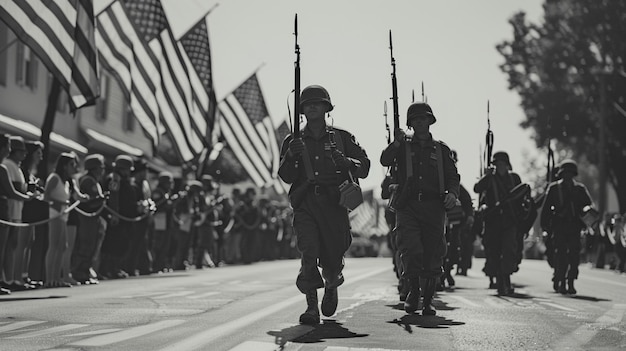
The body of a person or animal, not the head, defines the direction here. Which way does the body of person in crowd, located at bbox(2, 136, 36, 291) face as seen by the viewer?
to the viewer's right

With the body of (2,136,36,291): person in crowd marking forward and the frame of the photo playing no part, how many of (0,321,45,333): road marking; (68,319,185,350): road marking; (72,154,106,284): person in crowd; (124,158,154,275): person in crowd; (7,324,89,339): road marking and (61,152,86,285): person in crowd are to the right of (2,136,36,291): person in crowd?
3

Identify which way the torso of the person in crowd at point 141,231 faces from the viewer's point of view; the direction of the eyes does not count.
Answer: to the viewer's right

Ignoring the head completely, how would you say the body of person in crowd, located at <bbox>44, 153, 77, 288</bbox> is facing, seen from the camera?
to the viewer's right

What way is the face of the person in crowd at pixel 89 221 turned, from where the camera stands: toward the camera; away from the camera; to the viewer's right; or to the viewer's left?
to the viewer's right

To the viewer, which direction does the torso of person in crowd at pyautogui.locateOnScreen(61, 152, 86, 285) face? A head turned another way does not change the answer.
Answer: to the viewer's right

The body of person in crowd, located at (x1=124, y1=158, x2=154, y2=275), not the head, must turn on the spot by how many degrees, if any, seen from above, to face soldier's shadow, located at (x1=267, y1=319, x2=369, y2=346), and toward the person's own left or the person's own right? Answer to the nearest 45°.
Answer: approximately 90° to the person's own right

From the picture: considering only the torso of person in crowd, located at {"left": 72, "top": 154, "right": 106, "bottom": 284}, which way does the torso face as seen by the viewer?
to the viewer's right
